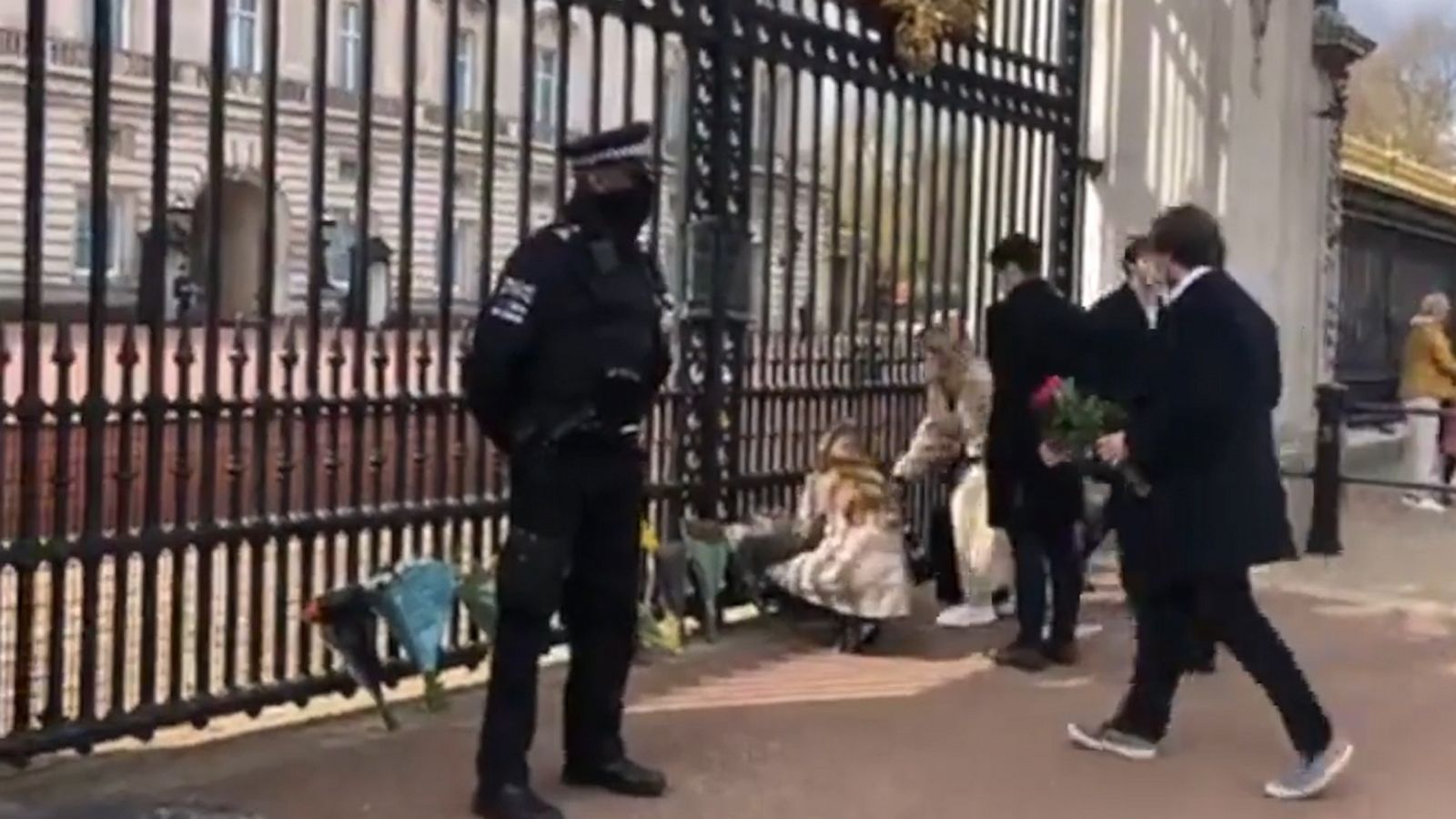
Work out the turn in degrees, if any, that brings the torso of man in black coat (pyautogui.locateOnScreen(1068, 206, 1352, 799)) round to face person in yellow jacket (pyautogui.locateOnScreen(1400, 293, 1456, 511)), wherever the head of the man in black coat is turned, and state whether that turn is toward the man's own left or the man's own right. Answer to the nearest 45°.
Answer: approximately 90° to the man's own right

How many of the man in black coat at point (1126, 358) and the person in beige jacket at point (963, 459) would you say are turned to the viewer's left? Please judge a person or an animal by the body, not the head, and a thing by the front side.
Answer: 1

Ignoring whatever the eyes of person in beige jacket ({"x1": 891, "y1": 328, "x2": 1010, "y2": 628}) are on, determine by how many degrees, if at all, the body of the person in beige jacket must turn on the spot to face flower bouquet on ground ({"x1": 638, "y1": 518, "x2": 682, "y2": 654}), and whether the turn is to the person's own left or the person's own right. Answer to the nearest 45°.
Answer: approximately 45° to the person's own left

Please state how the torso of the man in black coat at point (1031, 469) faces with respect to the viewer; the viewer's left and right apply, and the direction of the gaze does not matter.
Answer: facing away from the viewer and to the left of the viewer

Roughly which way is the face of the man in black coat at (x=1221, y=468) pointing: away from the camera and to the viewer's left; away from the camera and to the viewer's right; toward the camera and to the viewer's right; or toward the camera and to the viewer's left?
away from the camera and to the viewer's left

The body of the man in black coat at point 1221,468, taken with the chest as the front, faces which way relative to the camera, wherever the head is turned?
to the viewer's left

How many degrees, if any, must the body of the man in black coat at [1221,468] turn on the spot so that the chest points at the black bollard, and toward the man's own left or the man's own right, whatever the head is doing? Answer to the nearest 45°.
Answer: approximately 90° to the man's own right

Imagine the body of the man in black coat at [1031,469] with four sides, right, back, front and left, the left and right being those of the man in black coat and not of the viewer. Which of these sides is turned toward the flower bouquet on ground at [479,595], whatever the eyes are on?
left

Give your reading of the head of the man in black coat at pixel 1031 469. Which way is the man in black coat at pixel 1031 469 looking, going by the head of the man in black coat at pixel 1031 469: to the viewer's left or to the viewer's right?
to the viewer's left
